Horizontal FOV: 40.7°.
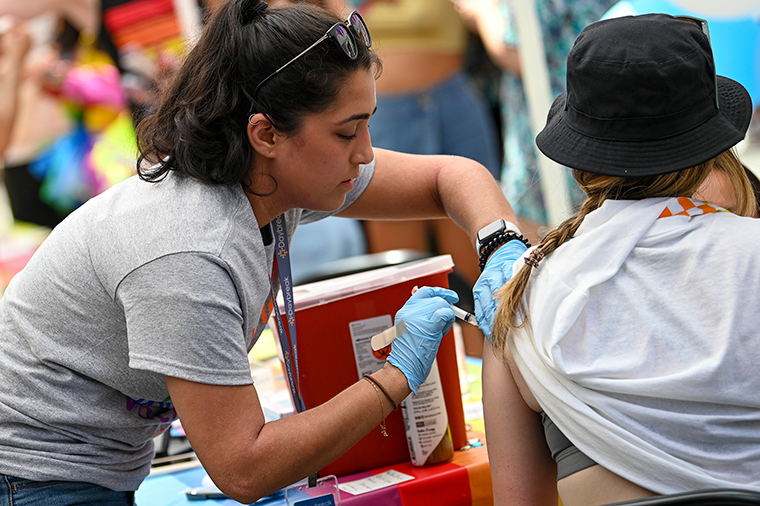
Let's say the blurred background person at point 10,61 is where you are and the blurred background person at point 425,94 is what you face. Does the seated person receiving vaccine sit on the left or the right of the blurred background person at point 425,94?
right

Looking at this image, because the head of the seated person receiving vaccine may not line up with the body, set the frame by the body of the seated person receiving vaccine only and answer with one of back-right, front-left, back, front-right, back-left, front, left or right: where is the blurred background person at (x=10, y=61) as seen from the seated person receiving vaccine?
front-left

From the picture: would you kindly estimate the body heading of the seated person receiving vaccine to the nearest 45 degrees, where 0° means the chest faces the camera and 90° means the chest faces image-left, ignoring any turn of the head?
approximately 180°

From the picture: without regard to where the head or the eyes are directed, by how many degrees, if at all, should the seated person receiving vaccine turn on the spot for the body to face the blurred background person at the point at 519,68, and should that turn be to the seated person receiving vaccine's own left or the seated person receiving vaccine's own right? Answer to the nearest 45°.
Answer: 0° — they already face them

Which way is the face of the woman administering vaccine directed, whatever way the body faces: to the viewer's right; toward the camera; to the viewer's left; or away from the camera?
to the viewer's right

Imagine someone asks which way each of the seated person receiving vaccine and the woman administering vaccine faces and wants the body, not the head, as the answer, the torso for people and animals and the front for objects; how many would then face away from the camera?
1

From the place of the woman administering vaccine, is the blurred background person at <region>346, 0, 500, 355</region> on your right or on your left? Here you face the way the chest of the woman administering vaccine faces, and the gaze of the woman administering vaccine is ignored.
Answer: on your left

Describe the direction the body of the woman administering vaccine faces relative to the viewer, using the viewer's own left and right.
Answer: facing to the right of the viewer
